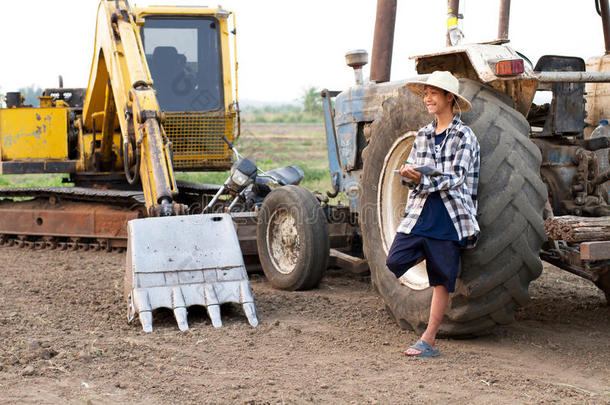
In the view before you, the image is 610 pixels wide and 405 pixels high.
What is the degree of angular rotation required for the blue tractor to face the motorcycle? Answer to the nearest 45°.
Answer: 0° — it already faces it

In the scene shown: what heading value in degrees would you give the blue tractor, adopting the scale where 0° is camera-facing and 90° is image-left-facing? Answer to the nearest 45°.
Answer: approximately 135°

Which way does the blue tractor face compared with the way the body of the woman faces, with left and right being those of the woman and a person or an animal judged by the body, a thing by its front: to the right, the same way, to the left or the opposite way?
to the right

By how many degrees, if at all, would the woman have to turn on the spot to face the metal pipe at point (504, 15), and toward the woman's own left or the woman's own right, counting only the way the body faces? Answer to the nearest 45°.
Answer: approximately 135° to the woman's own right

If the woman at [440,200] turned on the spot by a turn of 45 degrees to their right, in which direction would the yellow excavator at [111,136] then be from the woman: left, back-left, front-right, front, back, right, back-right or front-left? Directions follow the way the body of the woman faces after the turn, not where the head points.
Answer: front-right
